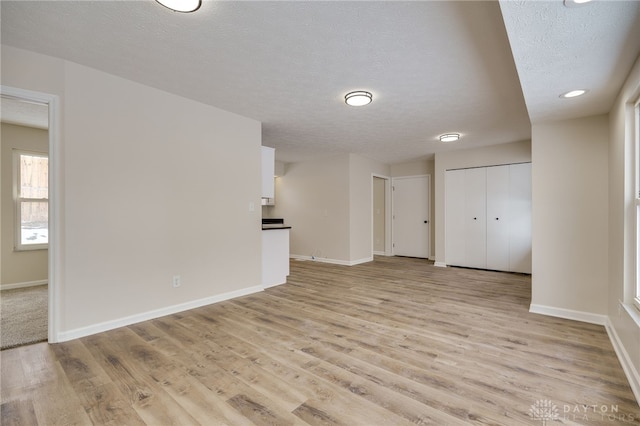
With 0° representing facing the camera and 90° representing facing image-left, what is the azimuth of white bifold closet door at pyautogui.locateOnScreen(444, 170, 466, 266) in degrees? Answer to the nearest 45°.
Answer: approximately 0°

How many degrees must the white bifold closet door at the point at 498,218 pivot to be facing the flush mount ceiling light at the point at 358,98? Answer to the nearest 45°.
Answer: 0° — it already faces it

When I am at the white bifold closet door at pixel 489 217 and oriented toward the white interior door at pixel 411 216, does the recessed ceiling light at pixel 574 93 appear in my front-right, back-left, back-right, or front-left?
back-left

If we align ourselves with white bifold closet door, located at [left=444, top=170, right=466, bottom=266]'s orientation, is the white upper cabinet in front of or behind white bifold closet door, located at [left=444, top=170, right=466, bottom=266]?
in front

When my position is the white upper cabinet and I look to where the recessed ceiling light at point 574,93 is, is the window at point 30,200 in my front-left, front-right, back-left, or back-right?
back-right

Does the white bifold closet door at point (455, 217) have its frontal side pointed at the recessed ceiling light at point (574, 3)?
yes

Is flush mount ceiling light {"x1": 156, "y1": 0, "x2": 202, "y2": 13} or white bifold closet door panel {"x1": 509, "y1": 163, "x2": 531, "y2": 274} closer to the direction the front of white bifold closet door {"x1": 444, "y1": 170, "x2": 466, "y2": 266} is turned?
the flush mount ceiling light

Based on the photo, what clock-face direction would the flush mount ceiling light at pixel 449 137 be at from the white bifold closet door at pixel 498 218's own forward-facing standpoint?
The flush mount ceiling light is roughly at 1 o'clock from the white bifold closet door.

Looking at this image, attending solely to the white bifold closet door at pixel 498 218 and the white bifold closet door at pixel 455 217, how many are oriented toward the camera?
2

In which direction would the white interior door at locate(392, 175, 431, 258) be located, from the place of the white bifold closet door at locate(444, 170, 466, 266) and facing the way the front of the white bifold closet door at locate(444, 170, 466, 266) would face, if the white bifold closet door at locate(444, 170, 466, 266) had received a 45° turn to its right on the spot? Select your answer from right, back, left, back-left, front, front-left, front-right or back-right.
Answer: right

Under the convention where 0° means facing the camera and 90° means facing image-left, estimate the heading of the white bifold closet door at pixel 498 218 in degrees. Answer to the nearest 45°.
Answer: approximately 0°
